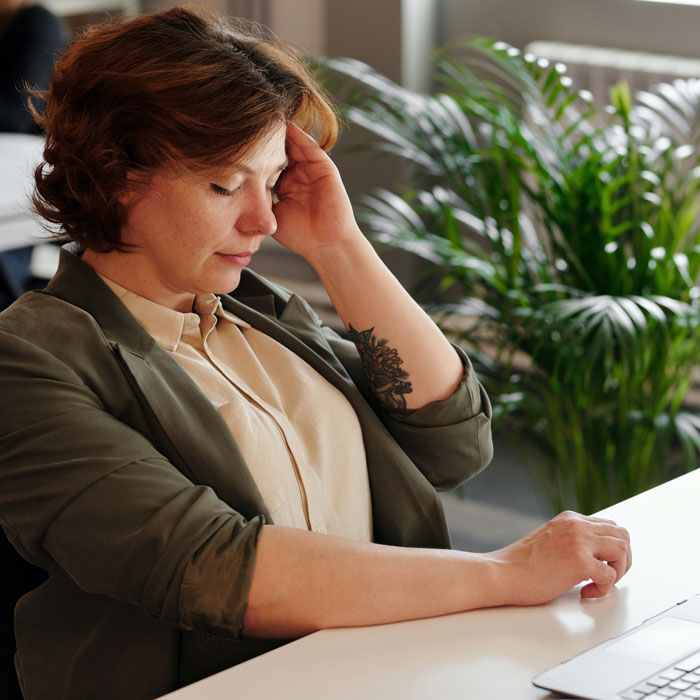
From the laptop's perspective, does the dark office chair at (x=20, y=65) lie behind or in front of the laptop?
in front

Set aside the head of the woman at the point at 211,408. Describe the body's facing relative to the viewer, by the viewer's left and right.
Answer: facing the viewer and to the right of the viewer

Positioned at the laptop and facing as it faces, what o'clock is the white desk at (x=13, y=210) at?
The white desk is roughly at 12 o'clock from the laptop.

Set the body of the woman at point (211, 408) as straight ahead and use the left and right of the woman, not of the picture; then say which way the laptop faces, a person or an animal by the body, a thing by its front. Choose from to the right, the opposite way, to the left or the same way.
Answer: the opposite way

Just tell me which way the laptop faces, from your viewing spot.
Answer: facing away from the viewer and to the left of the viewer

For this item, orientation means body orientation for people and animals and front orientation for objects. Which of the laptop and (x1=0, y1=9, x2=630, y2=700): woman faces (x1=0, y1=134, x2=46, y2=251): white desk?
the laptop

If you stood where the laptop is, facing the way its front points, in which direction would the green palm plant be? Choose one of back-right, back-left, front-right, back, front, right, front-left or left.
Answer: front-right

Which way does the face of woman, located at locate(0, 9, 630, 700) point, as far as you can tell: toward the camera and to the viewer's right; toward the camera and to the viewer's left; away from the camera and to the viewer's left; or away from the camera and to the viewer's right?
toward the camera and to the viewer's right

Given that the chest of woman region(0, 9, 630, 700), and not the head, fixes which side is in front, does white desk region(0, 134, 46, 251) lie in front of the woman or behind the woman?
behind
